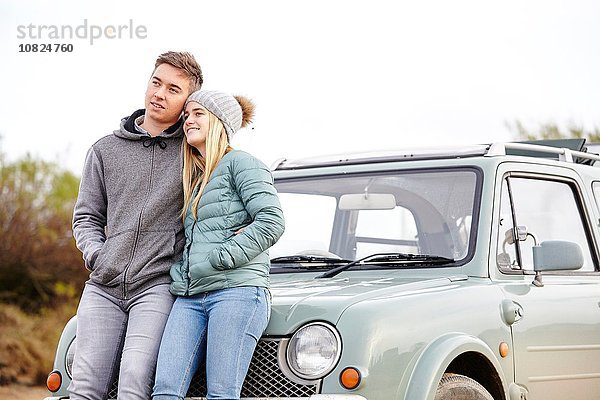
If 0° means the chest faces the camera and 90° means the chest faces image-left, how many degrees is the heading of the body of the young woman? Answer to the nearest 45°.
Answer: approximately 45°

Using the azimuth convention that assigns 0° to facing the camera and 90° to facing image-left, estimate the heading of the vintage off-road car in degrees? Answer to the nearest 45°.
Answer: approximately 45°
